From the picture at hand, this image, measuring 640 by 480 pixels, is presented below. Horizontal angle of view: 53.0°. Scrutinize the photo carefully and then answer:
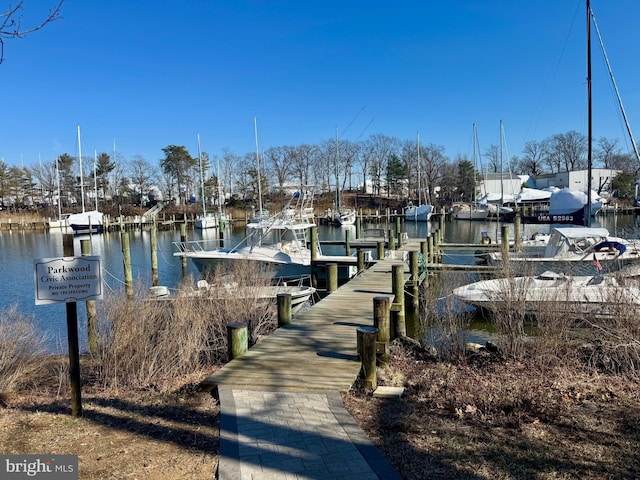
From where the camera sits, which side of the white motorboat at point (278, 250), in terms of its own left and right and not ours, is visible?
left

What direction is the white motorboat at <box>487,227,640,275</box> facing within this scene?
to the viewer's left

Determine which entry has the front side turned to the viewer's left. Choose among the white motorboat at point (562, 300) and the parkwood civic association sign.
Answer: the white motorboat

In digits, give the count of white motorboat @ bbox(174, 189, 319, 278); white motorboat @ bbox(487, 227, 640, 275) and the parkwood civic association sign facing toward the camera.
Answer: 1

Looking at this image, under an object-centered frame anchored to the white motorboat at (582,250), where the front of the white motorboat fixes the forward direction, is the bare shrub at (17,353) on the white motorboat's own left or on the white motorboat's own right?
on the white motorboat's own left

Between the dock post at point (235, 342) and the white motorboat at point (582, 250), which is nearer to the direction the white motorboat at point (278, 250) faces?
the dock post

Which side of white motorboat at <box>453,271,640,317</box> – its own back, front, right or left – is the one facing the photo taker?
left

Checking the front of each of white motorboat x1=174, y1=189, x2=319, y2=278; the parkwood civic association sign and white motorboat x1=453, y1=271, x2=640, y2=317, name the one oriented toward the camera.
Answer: the parkwood civic association sign

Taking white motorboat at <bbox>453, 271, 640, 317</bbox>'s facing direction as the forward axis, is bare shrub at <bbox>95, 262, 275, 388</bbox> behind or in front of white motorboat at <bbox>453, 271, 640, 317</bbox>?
in front

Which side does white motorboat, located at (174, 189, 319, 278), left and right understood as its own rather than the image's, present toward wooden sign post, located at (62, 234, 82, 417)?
left

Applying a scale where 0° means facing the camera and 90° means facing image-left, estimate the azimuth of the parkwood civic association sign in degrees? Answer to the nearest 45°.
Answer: approximately 0°

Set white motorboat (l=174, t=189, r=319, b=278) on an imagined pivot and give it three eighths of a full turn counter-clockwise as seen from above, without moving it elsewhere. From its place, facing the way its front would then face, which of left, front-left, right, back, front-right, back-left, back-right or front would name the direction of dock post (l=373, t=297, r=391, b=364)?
front-right

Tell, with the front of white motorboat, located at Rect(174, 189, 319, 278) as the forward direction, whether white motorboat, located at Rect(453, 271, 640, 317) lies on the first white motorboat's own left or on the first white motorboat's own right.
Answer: on the first white motorboat's own left

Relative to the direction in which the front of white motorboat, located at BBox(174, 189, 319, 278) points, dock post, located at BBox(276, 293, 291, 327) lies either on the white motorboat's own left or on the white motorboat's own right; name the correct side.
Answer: on the white motorboat's own left

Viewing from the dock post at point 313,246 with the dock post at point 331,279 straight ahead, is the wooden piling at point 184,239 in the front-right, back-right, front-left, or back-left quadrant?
back-right
